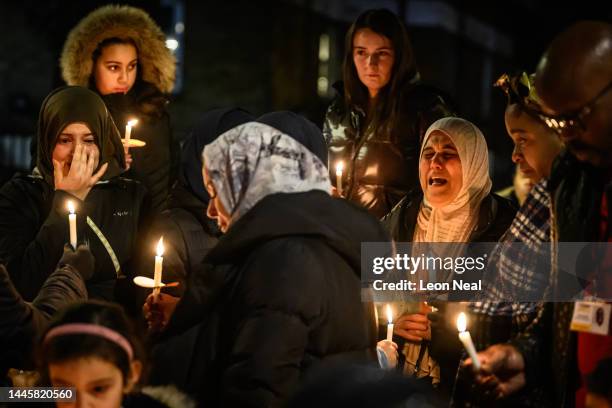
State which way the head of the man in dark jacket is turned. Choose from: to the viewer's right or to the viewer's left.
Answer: to the viewer's left

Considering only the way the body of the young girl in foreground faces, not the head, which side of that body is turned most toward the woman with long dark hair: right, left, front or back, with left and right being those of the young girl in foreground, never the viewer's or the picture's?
back

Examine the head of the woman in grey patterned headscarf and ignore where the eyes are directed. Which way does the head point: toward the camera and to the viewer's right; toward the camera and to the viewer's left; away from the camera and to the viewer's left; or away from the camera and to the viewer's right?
away from the camera and to the viewer's left

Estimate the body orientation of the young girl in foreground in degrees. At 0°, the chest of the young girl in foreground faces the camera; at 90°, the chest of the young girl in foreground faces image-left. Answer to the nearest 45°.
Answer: approximately 45°

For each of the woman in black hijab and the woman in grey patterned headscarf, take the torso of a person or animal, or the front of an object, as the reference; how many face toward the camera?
1

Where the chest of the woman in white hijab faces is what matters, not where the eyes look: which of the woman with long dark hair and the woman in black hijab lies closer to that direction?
the woman in black hijab

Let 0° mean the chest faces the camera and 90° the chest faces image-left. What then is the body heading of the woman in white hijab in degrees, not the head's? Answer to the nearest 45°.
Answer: approximately 45°

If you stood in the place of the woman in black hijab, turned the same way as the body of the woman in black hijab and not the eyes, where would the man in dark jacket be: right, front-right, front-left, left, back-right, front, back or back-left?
front-left

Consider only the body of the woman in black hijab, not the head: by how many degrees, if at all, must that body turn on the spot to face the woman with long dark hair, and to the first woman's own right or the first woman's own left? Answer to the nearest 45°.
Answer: approximately 90° to the first woman's own left

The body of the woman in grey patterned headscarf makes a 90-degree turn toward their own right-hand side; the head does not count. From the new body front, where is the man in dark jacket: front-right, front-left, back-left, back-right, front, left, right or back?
front-right

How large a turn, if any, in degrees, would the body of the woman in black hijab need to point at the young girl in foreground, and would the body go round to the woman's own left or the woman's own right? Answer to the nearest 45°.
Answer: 0° — they already face them

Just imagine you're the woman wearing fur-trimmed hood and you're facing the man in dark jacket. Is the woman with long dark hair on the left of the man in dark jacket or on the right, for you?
left

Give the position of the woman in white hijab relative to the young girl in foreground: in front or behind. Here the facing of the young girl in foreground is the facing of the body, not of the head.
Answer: behind
